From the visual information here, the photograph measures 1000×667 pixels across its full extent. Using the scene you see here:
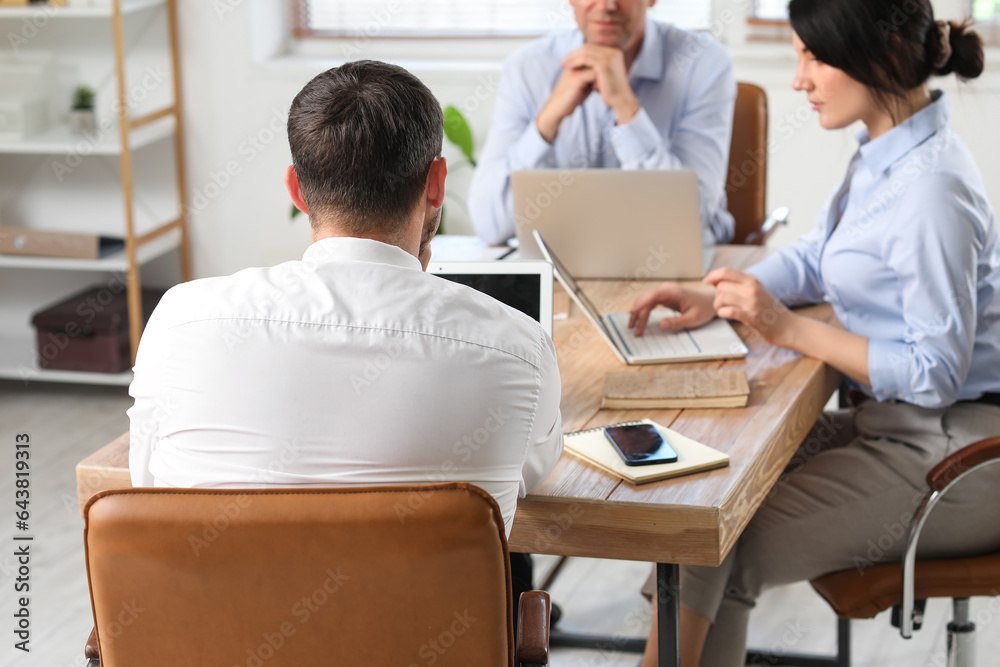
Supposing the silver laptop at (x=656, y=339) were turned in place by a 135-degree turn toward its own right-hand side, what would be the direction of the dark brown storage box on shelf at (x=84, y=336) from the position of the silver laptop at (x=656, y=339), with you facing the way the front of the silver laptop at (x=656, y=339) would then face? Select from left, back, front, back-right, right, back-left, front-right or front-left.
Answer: right

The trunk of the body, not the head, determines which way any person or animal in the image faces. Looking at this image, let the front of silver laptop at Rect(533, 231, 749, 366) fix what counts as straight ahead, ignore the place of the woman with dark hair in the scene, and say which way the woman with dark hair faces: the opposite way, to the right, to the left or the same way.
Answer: the opposite way

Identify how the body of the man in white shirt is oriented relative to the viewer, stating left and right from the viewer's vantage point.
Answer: facing away from the viewer

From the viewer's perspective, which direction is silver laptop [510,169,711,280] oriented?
away from the camera

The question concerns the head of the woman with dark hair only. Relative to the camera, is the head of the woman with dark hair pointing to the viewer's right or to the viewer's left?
to the viewer's left

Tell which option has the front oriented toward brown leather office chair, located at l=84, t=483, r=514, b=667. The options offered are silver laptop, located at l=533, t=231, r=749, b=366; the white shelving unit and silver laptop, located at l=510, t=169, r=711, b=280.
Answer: the white shelving unit

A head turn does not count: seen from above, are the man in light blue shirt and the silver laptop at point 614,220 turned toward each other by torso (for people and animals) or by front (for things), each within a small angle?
yes

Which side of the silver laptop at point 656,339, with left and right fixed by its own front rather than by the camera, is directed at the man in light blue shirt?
left

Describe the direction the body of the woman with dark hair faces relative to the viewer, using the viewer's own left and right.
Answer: facing to the left of the viewer

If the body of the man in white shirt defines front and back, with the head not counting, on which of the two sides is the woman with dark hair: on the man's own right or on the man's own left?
on the man's own right

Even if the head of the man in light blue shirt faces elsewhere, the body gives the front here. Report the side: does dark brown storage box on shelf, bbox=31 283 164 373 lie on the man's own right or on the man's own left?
on the man's own right
